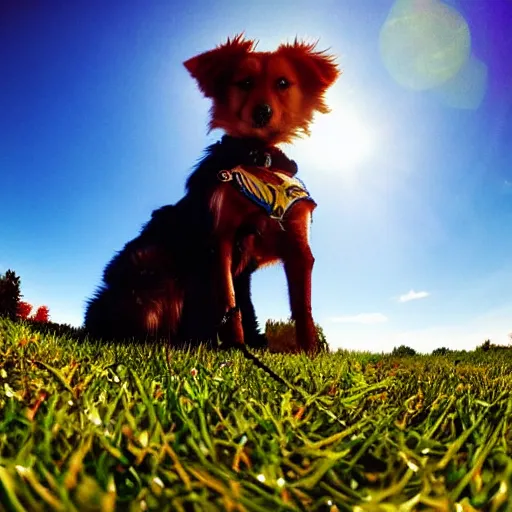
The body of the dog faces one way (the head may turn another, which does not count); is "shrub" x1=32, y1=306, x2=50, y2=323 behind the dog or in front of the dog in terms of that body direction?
behind

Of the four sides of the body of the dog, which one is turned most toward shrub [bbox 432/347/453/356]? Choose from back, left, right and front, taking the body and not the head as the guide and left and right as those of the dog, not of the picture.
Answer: left

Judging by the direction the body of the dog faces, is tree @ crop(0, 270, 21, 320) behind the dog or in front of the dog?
behind

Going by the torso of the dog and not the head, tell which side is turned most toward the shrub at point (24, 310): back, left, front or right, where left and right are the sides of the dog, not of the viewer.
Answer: back

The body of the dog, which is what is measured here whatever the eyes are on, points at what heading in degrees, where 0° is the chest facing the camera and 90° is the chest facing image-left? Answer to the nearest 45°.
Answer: approximately 315°
